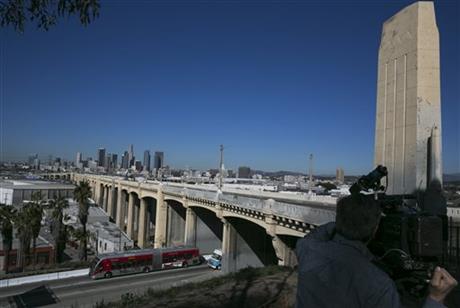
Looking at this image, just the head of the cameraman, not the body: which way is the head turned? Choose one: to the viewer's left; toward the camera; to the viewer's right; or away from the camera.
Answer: away from the camera

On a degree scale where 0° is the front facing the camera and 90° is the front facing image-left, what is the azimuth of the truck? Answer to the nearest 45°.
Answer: approximately 45°

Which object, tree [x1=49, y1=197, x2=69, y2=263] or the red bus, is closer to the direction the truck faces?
the red bus

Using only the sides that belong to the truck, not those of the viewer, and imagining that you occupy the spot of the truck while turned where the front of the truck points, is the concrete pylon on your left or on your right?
on your left

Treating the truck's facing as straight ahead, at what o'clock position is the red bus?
The red bus is roughly at 1 o'clock from the truck.

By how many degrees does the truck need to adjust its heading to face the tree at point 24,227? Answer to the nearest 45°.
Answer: approximately 45° to its right
